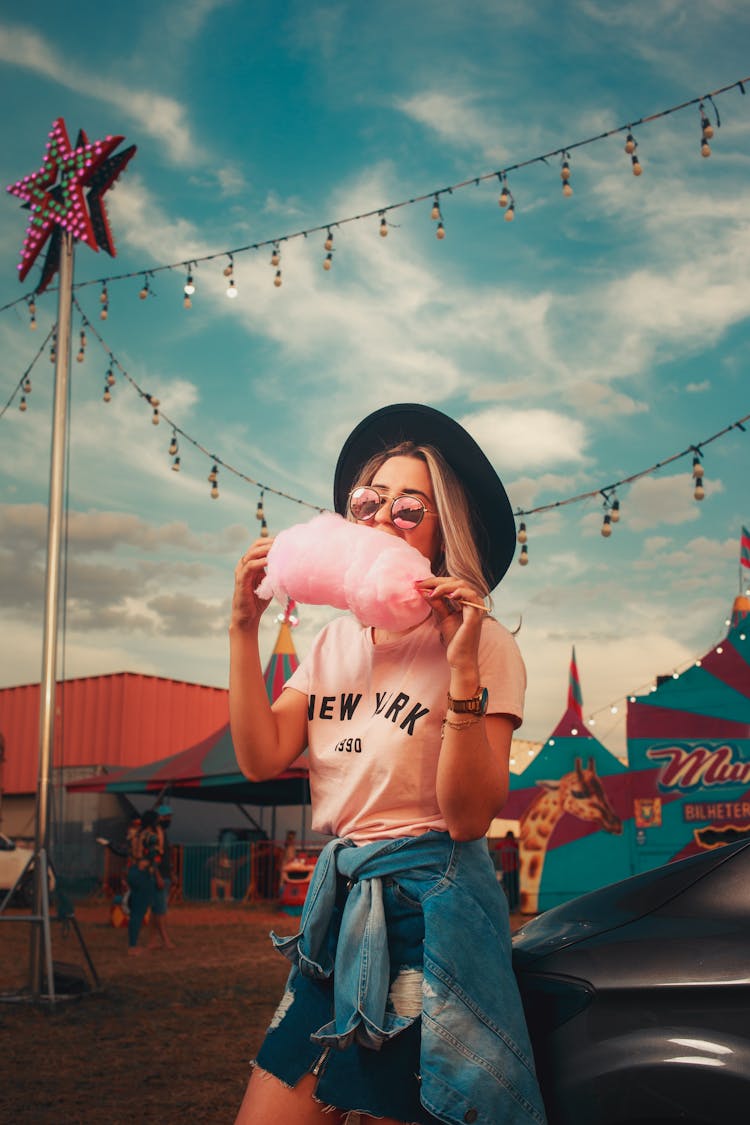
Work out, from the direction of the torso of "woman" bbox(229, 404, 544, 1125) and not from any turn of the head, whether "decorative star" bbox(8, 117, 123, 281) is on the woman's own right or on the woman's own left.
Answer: on the woman's own right

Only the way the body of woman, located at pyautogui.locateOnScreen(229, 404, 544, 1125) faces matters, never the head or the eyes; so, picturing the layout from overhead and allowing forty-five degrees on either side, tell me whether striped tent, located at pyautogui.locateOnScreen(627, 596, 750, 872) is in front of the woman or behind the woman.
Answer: behind

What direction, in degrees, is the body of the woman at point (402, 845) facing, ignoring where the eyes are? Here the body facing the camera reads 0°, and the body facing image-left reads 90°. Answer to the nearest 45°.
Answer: approximately 45°

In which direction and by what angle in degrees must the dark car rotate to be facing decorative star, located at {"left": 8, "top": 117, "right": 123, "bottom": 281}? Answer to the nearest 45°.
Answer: approximately 45° to its right

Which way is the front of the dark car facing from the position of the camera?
facing to the left of the viewer

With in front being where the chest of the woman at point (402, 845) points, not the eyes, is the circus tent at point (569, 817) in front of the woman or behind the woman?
behind
